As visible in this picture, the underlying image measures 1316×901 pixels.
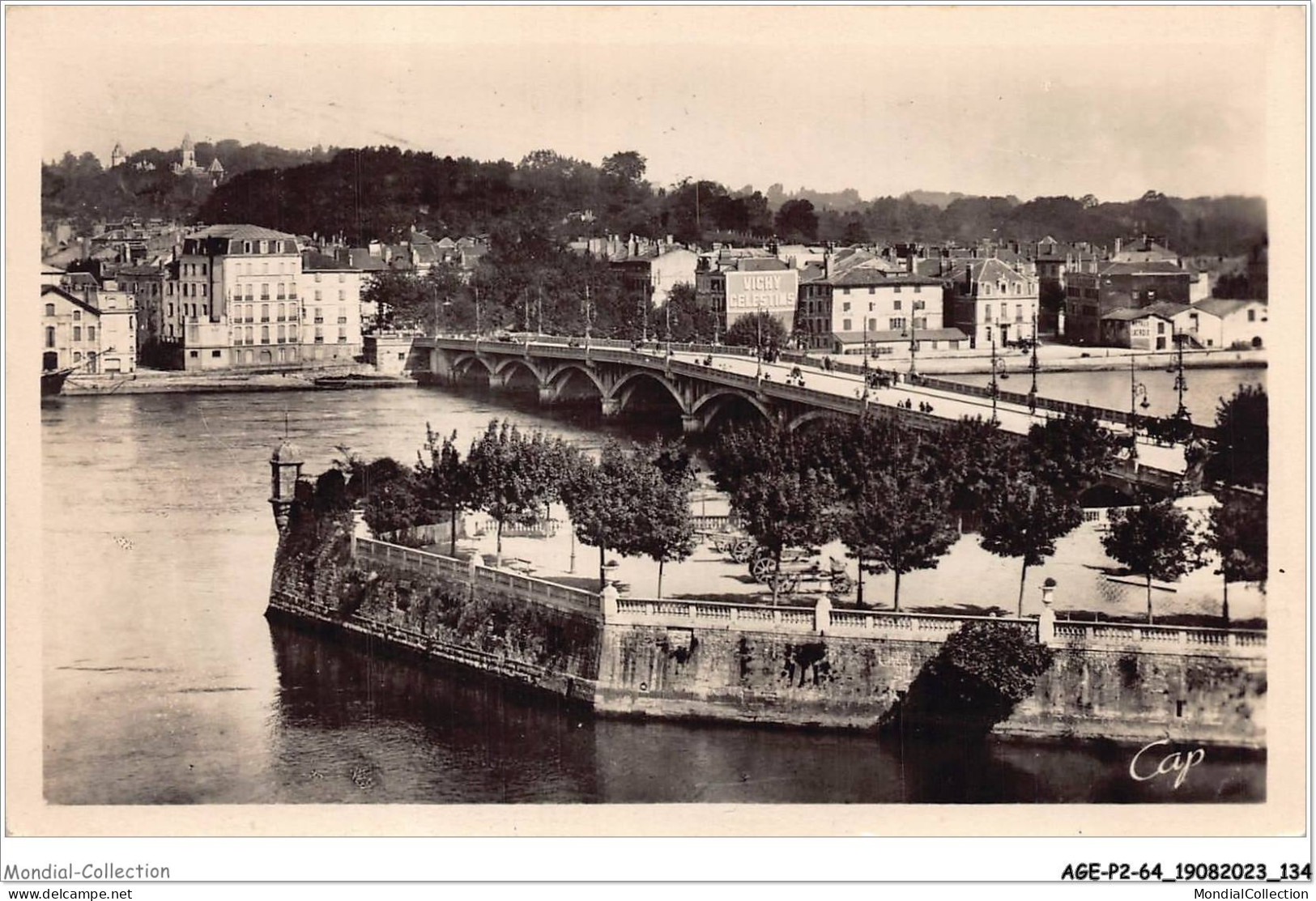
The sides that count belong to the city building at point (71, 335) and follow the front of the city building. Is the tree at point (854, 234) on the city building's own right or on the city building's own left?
on the city building's own left

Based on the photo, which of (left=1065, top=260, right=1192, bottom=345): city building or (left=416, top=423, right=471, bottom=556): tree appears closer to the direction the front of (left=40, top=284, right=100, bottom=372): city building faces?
the tree

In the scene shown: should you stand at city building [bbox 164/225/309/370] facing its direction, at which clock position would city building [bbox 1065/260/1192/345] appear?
city building [bbox 1065/260/1192/345] is roughly at 9 o'clock from city building [bbox 164/225/309/370].

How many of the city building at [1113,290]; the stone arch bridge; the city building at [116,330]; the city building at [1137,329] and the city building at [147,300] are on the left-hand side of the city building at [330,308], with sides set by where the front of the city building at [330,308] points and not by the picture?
3

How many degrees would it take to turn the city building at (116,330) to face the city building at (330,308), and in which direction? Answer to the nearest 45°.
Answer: approximately 135° to its left

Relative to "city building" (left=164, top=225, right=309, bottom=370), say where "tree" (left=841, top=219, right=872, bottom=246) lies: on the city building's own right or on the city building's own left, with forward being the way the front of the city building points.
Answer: on the city building's own left

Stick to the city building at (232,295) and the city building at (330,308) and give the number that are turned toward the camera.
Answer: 2

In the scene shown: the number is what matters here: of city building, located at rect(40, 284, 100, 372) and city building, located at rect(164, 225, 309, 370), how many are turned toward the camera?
2

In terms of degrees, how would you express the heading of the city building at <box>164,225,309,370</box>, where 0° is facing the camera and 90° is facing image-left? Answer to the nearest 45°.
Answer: approximately 0°

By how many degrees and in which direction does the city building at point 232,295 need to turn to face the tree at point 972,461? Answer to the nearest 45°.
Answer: approximately 45° to its left

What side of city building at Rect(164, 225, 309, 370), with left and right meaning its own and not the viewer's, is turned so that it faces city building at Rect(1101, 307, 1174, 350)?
left
